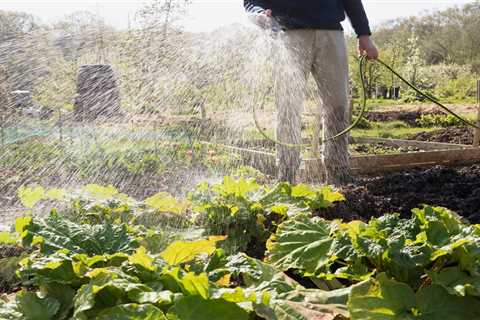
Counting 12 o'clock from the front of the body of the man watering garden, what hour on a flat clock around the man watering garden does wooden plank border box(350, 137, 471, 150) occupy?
The wooden plank border is roughly at 7 o'clock from the man watering garden.

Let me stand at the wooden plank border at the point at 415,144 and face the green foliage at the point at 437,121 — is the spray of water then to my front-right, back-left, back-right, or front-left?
back-left

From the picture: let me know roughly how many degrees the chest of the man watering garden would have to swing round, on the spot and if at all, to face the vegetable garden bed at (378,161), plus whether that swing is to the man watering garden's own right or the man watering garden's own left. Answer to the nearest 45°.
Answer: approximately 135° to the man watering garden's own left

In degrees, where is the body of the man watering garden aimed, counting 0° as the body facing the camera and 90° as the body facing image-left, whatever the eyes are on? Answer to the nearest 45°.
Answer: approximately 0°

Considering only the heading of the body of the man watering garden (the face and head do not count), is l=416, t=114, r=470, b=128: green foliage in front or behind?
behind
